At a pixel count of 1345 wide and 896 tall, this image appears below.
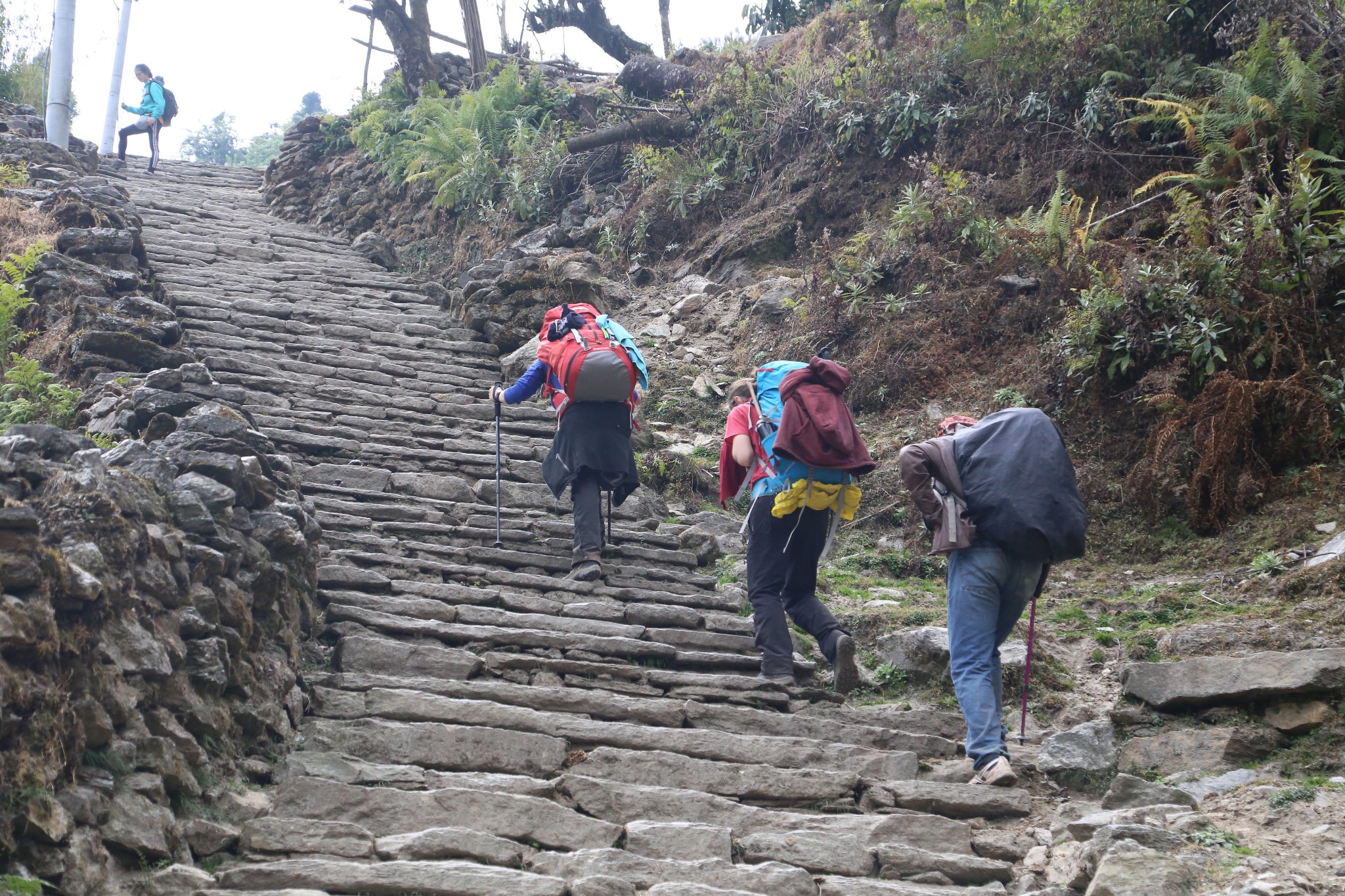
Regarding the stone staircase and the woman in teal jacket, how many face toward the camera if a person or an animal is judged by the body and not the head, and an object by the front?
1

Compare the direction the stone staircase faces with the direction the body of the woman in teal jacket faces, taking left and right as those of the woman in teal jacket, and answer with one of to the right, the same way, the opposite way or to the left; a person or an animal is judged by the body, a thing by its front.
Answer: to the left

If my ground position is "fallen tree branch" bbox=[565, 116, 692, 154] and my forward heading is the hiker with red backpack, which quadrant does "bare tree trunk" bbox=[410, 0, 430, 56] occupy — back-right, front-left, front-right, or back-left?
back-right

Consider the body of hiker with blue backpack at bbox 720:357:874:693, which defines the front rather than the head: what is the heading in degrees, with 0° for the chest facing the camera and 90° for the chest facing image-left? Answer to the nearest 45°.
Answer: approximately 135°

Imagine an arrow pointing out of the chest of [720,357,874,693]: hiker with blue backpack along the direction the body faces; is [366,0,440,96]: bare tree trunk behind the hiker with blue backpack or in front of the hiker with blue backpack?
in front

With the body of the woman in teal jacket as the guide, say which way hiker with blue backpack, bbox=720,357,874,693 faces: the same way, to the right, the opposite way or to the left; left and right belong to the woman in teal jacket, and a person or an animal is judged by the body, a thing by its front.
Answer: to the right

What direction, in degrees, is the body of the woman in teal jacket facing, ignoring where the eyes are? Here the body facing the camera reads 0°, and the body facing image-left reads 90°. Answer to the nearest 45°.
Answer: approximately 90°

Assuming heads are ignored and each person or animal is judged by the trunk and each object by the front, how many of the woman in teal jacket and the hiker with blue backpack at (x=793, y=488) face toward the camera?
0

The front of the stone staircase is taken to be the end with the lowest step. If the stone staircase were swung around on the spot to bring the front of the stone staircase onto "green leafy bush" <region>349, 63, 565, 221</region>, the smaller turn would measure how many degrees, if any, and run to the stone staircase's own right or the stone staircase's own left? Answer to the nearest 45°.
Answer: approximately 180°

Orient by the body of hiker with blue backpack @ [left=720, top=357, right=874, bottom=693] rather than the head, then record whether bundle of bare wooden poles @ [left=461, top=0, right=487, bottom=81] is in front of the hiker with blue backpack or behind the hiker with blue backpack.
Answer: in front

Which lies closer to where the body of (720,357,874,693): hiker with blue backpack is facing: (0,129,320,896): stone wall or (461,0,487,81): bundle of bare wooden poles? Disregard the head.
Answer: the bundle of bare wooden poles
